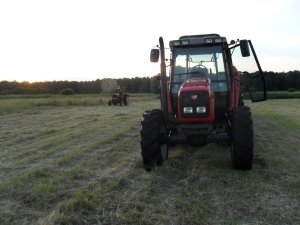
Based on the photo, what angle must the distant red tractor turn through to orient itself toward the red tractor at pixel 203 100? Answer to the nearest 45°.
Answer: approximately 45° to its left

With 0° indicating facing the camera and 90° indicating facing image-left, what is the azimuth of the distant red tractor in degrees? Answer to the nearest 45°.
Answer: approximately 45°

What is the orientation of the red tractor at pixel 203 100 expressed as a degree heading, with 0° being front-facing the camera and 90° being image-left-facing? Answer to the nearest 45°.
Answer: approximately 0°

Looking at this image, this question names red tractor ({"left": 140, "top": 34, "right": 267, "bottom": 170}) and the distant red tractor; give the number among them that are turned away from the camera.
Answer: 0

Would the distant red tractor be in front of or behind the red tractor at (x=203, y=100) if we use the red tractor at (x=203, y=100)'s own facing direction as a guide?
behind
